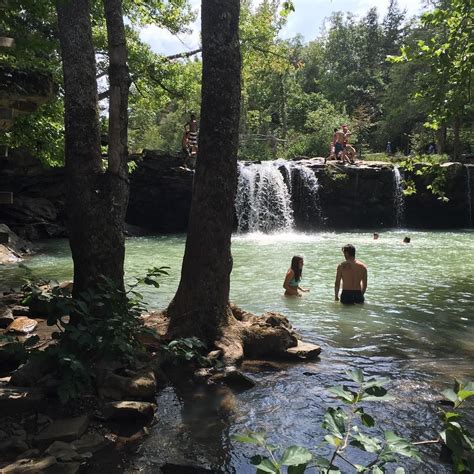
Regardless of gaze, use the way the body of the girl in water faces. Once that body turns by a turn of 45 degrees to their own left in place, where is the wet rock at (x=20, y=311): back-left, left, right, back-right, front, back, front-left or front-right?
back

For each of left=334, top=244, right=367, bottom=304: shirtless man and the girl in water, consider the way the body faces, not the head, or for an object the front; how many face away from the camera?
1

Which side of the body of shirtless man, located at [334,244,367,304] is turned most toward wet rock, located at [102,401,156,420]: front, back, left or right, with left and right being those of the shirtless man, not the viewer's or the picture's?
back

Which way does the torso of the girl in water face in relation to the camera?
to the viewer's right

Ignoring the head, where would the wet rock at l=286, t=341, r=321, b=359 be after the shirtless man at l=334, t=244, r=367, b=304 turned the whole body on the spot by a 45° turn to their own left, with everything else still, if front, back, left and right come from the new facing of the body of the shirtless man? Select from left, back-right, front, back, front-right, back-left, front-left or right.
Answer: back-left

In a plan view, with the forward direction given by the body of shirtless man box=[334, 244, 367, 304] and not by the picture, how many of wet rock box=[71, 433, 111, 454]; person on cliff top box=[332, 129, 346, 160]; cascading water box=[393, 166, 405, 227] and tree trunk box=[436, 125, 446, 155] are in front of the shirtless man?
3

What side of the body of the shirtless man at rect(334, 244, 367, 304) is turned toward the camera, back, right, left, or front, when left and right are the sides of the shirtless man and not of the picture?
back

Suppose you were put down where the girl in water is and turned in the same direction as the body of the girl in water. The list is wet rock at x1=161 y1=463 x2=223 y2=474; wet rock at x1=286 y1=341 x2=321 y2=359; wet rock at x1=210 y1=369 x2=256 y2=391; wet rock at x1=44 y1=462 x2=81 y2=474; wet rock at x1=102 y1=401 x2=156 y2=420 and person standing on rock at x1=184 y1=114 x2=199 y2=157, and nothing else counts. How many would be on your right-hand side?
5

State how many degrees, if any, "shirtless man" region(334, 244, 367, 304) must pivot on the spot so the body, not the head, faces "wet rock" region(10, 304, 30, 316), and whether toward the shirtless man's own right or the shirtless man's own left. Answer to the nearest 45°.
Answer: approximately 135° to the shirtless man's own left

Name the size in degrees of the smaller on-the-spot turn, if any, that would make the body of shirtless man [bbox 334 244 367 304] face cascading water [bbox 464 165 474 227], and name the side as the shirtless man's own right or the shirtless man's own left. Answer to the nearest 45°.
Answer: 0° — they already face it

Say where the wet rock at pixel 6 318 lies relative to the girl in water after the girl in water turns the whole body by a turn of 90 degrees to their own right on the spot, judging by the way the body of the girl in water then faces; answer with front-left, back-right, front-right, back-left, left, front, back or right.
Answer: front-right

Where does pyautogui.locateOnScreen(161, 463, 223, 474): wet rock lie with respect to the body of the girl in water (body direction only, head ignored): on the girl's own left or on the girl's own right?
on the girl's own right

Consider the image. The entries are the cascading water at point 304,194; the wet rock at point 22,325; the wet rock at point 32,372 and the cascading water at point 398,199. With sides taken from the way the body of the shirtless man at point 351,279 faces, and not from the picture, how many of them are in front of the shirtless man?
2

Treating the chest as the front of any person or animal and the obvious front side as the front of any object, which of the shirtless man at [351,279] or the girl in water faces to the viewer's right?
the girl in water
